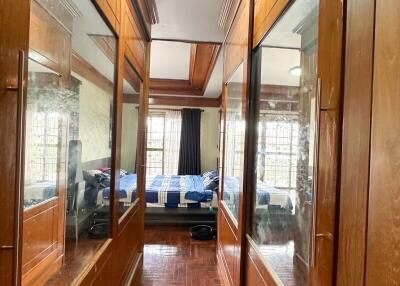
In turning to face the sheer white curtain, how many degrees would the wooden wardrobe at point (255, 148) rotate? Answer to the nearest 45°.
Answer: approximately 90° to its right

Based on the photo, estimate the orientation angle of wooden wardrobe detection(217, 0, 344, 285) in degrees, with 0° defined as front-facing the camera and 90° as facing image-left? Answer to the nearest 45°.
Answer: approximately 45°

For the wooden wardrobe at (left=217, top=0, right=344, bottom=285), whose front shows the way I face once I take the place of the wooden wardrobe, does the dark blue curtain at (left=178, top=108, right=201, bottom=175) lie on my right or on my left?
on my right

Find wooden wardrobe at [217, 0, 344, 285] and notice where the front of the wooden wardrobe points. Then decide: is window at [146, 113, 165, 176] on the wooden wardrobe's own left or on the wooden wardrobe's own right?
on the wooden wardrobe's own right

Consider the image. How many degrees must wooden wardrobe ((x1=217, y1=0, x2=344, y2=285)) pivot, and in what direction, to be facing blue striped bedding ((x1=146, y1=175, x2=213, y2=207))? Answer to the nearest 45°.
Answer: approximately 90° to its right
